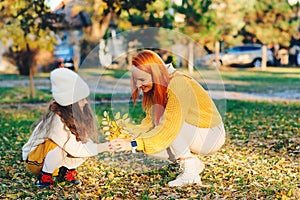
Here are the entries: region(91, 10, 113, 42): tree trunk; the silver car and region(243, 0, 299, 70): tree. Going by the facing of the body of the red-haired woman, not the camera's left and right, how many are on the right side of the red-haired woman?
3

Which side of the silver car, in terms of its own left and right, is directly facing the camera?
left

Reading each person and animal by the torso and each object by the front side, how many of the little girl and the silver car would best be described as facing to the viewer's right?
1

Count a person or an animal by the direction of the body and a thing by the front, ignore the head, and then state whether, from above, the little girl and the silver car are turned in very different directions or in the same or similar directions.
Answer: very different directions

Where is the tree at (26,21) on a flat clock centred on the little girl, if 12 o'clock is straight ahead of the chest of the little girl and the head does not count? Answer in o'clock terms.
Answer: The tree is roughly at 9 o'clock from the little girl.

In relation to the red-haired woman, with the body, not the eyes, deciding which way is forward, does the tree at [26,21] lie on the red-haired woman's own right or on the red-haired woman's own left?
on the red-haired woman's own right

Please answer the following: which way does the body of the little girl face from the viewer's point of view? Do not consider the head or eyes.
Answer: to the viewer's right

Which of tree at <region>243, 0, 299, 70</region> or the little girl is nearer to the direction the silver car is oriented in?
the little girl

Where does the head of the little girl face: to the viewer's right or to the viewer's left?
to the viewer's right

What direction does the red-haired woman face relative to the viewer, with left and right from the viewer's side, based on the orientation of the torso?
facing to the left of the viewer
